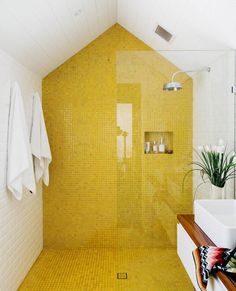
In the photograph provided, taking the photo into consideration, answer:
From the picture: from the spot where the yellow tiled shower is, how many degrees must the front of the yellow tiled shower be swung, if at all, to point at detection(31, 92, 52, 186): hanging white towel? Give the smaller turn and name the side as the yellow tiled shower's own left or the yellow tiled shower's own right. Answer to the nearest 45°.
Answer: approximately 90° to the yellow tiled shower's own right

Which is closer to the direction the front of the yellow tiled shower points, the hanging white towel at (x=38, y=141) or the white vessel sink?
the white vessel sink

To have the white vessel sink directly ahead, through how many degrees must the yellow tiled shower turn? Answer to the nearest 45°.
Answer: approximately 45° to its left

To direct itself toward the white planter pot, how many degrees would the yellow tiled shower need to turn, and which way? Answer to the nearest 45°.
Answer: approximately 45° to its left

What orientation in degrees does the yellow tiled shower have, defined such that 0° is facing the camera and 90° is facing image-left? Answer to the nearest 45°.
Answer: approximately 0°
